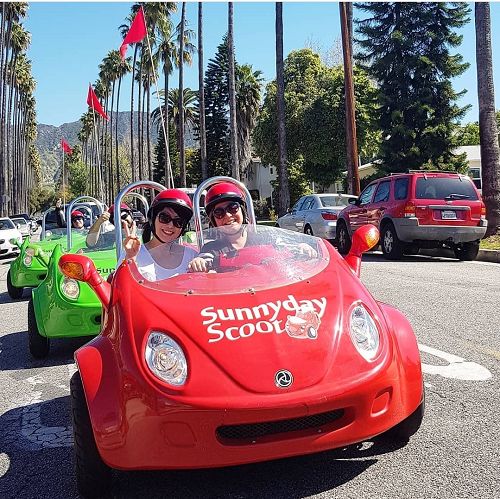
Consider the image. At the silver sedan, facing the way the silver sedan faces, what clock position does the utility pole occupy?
The utility pole is roughly at 2 o'clock from the silver sedan.

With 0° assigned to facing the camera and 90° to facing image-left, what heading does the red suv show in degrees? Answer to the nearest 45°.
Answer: approximately 135°

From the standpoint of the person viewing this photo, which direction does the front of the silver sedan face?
facing away from the viewer and to the left of the viewer

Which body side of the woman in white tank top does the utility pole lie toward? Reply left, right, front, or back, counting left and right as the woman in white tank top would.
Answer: back

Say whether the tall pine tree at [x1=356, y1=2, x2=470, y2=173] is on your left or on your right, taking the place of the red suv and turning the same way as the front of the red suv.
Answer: on your right

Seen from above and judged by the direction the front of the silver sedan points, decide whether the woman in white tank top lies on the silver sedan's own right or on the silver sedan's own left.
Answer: on the silver sedan's own left
